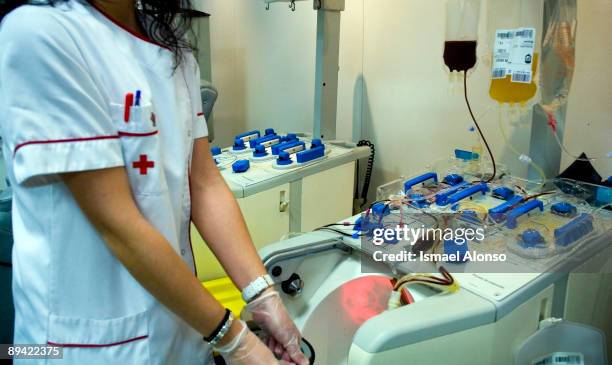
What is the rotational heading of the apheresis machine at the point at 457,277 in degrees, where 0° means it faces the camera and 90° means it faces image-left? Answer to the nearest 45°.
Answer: approximately 45°

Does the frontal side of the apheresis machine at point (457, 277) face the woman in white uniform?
yes

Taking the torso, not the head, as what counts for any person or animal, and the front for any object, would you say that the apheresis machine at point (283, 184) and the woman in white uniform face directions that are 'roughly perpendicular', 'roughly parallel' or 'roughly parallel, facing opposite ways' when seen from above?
roughly perpendicular

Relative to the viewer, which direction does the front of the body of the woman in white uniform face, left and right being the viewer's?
facing the viewer and to the right of the viewer

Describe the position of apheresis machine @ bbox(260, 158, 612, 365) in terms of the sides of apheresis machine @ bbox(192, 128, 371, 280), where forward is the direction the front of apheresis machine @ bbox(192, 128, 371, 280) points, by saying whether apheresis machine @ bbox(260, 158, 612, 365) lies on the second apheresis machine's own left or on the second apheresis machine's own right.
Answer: on the second apheresis machine's own left

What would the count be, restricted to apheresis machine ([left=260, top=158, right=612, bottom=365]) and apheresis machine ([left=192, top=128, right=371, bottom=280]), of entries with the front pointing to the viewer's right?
0

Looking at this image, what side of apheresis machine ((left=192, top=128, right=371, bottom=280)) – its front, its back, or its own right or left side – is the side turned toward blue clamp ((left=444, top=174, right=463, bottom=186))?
left

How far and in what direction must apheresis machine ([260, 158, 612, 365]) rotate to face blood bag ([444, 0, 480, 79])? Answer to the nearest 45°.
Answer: approximately 135° to its right

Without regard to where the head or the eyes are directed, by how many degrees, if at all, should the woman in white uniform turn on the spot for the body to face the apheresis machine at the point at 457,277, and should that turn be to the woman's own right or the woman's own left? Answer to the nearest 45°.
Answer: approximately 45° to the woman's own left

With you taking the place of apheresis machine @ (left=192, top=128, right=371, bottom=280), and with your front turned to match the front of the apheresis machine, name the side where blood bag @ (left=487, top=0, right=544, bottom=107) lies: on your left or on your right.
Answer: on your left
